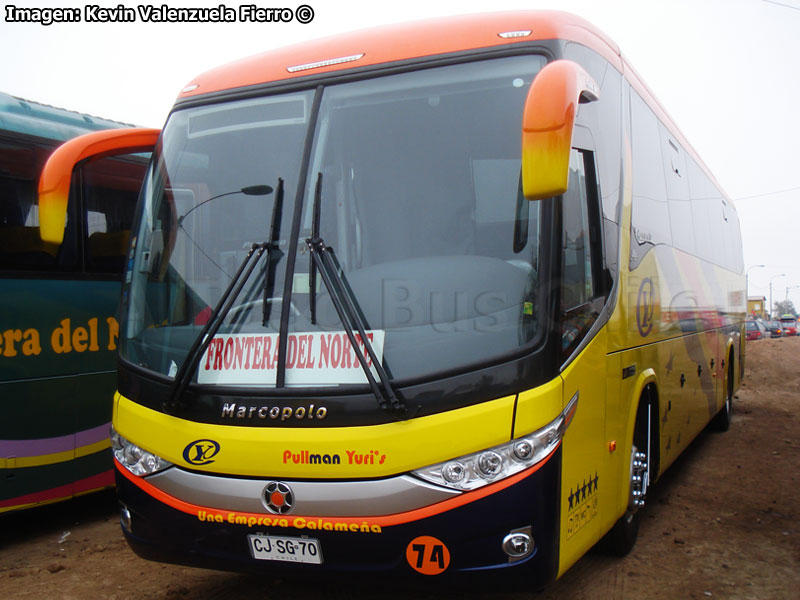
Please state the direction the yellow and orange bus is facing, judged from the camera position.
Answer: facing the viewer and to the left of the viewer

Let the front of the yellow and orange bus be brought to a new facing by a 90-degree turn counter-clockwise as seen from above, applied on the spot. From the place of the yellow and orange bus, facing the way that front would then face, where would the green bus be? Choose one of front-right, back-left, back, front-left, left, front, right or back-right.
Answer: back
